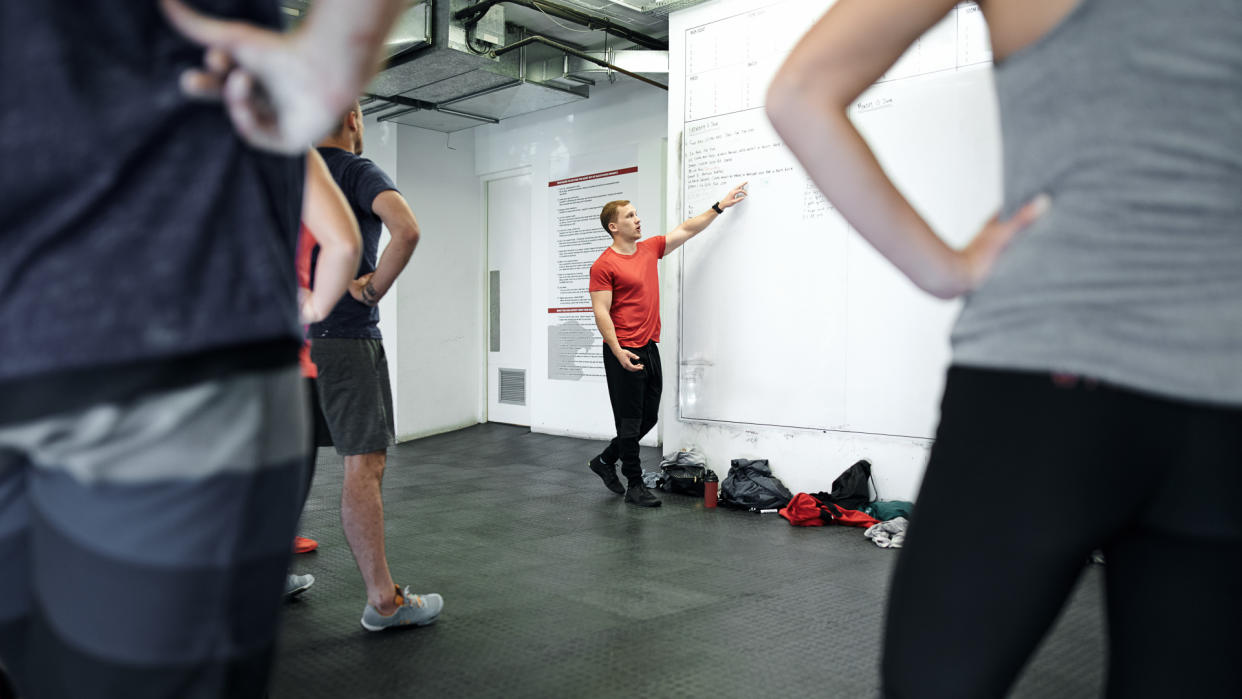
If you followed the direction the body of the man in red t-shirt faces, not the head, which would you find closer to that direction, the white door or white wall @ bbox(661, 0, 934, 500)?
the white wall

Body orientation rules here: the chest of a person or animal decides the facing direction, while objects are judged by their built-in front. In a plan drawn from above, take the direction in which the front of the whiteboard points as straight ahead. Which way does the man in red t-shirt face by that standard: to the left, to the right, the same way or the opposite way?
to the left

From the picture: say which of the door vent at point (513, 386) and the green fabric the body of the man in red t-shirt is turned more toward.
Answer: the green fabric

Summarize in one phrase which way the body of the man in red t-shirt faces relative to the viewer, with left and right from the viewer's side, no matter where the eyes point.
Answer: facing the viewer and to the right of the viewer

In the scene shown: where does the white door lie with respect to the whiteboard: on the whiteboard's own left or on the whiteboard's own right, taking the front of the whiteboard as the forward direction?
on the whiteboard's own right

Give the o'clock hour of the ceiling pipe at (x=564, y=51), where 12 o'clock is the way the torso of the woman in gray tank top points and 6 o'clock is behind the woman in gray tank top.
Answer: The ceiling pipe is roughly at 11 o'clock from the woman in gray tank top.

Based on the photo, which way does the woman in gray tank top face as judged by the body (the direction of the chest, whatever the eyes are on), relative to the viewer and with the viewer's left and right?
facing away from the viewer

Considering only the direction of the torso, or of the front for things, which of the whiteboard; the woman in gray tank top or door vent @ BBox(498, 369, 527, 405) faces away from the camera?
the woman in gray tank top

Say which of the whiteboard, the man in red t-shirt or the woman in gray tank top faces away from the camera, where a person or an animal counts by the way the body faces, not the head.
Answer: the woman in gray tank top
